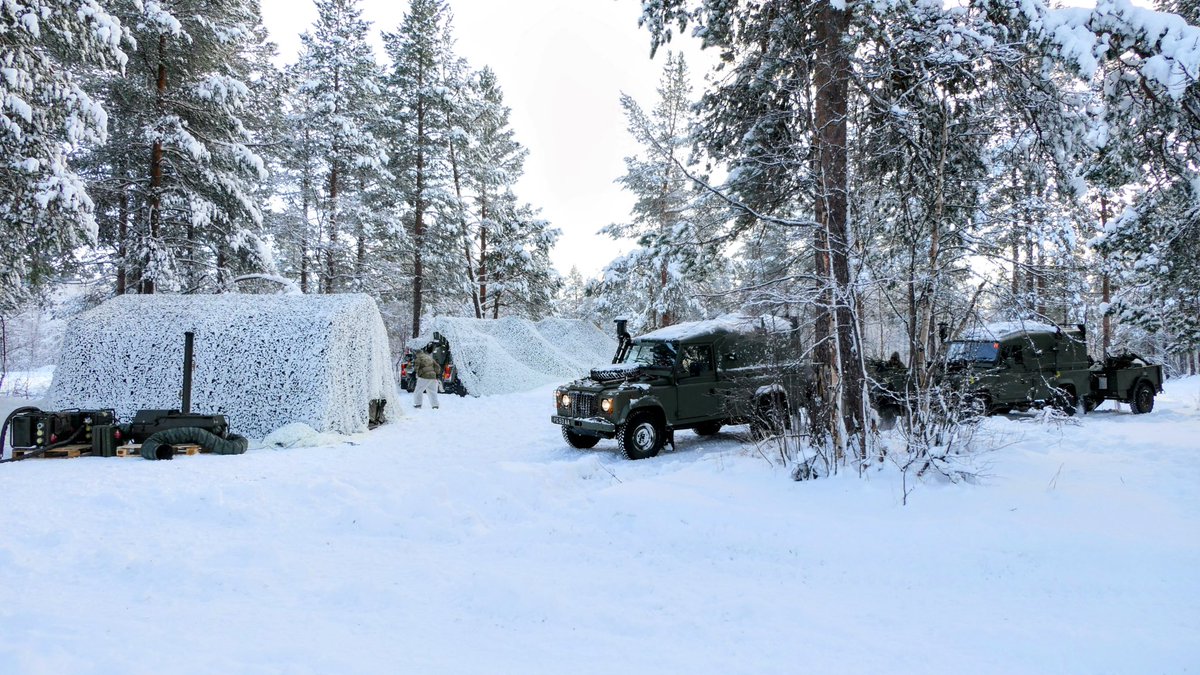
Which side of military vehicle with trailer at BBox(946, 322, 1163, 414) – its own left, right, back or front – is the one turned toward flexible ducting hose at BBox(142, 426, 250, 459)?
front

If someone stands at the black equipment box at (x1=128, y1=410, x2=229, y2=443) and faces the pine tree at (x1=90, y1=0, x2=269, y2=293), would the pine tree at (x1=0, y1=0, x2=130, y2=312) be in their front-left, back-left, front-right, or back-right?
front-left

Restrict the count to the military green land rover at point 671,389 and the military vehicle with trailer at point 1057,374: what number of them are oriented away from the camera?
0

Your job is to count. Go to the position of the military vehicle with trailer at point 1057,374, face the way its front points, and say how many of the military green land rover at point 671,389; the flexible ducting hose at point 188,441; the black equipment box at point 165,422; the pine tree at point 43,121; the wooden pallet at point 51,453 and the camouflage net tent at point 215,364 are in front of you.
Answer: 6

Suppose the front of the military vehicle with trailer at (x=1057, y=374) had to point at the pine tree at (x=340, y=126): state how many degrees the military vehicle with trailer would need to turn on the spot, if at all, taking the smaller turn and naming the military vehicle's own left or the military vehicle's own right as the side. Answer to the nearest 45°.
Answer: approximately 45° to the military vehicle's own right

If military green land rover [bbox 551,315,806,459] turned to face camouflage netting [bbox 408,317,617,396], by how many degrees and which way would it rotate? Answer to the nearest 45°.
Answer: approximately 90° to its right

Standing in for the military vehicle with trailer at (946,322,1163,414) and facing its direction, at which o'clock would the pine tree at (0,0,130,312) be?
The pine tree is roughly at 12 o'clock from the military vehicle with trailer.

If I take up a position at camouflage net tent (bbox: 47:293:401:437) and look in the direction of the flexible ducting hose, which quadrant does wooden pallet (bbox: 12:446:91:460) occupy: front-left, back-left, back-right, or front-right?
front-right

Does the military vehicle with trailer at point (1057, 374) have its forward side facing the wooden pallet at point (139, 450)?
yes

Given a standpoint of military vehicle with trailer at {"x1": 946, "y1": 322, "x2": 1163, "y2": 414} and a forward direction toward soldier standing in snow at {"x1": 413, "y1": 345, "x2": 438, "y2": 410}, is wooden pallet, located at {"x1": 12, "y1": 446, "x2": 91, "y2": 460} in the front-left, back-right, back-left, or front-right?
front-left

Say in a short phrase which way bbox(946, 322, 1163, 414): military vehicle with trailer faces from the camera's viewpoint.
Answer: facing the viewer and to the left of the viewer

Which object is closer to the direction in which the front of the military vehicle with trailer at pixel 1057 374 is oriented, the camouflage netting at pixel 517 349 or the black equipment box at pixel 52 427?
the black equipment box

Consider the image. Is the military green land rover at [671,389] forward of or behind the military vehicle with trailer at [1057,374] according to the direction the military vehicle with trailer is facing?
forward

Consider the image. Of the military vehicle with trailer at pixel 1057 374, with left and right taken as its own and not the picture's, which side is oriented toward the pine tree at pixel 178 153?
front

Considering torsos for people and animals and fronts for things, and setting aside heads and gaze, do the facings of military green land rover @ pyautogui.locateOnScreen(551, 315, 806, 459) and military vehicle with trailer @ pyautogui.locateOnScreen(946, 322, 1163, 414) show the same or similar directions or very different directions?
same or similar directions

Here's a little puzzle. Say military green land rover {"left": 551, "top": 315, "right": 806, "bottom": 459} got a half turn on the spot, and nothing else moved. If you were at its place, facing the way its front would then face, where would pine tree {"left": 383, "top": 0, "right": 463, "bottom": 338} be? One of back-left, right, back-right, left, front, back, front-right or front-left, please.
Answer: left

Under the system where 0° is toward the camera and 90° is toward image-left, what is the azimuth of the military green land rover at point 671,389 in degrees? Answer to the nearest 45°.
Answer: approximately 45°
